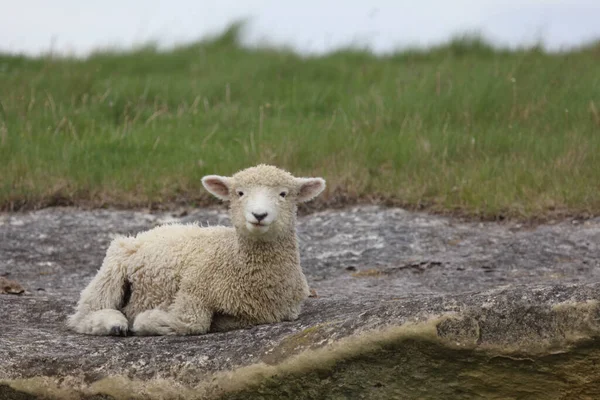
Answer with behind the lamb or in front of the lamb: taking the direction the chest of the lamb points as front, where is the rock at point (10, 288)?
behind

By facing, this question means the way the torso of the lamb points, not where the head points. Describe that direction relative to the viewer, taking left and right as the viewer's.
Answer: facing the viewer and to the right of the viewer
